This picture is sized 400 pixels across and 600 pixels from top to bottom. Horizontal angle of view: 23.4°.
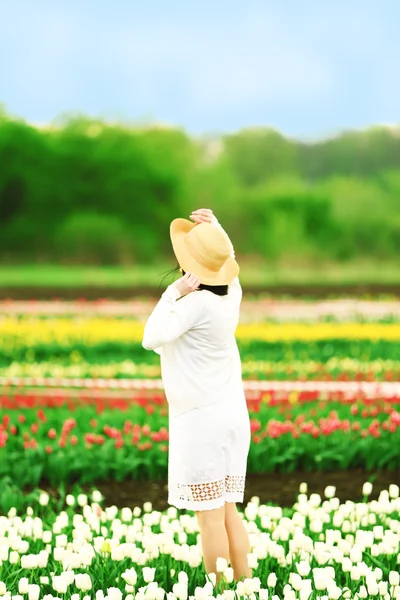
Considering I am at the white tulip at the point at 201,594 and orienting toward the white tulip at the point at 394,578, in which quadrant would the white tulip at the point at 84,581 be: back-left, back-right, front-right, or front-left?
back-left

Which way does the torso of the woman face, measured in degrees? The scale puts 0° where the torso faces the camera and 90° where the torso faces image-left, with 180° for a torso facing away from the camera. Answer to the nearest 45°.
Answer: approximately 135°

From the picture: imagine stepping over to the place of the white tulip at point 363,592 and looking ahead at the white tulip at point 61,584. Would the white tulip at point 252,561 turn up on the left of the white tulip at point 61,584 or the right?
right
